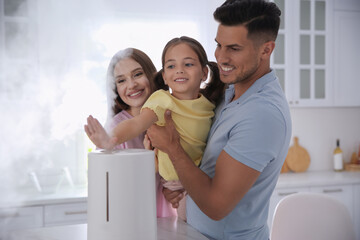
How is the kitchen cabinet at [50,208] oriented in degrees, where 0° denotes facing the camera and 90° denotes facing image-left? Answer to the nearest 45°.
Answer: approximately 0°

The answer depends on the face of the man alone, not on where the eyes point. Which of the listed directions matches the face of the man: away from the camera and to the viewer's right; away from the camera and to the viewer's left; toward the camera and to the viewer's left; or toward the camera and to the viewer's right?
toward the camera and to the viewer's left

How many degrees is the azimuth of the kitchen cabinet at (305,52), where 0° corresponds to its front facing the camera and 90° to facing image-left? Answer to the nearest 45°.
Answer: approximately 0°

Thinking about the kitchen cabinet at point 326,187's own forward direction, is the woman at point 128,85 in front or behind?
in front

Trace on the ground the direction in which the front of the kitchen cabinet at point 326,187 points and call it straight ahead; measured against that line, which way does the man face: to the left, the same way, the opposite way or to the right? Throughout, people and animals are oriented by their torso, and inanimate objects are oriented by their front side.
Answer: to the right

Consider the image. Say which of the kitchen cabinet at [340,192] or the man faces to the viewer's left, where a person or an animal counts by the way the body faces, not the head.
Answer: the man

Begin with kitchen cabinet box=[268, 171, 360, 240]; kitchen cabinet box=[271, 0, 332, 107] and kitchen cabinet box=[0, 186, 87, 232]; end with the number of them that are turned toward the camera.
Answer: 3

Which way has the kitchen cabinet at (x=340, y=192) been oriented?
toward the camera
